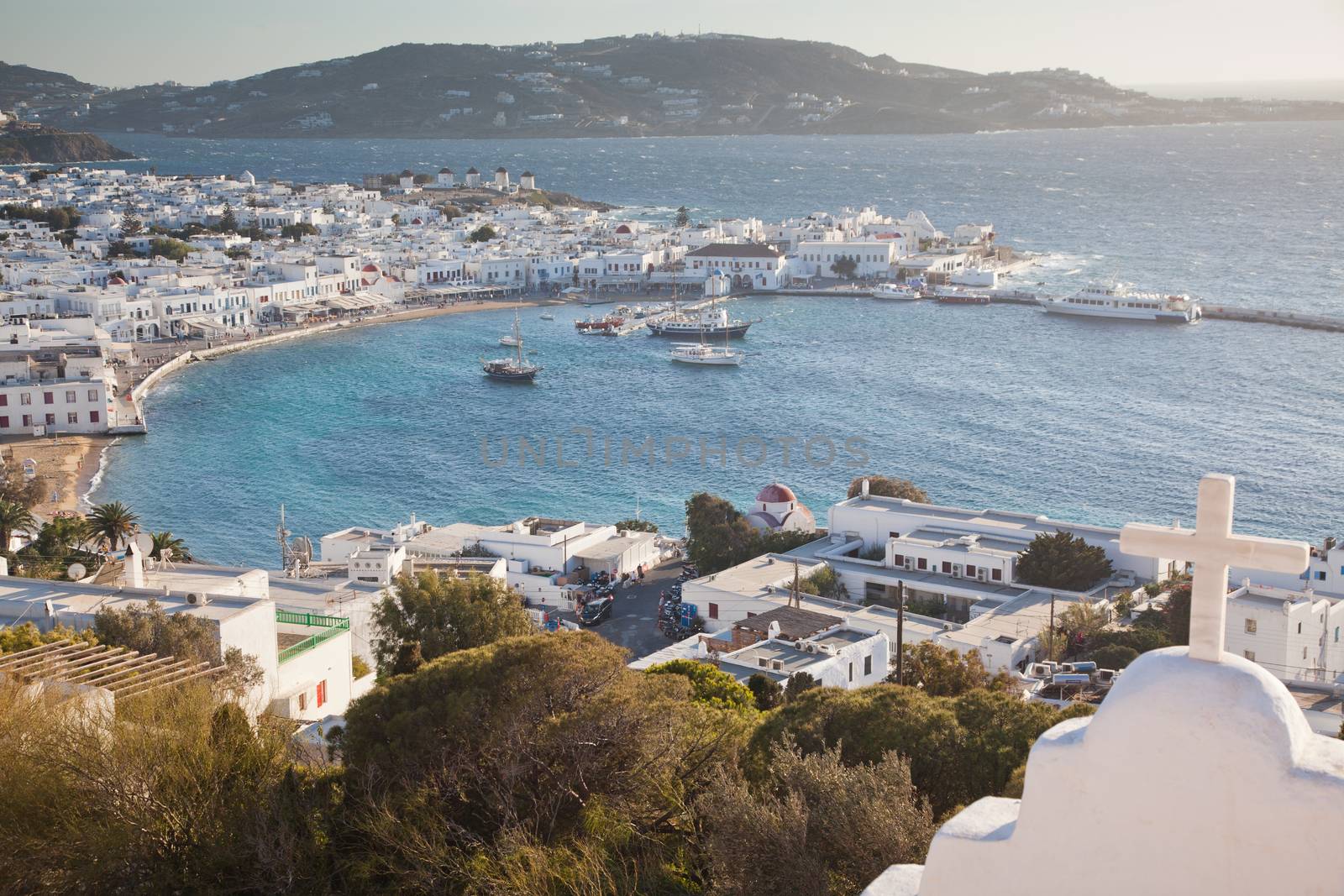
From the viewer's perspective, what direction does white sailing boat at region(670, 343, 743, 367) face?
to the viewer's right

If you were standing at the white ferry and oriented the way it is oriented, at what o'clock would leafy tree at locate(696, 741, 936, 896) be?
The leafy tree is roughly at 9 o'clock from the white ferry.

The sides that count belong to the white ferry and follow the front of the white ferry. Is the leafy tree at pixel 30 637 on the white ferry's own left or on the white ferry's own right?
on the white ferry's own left

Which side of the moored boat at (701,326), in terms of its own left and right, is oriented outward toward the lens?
right
